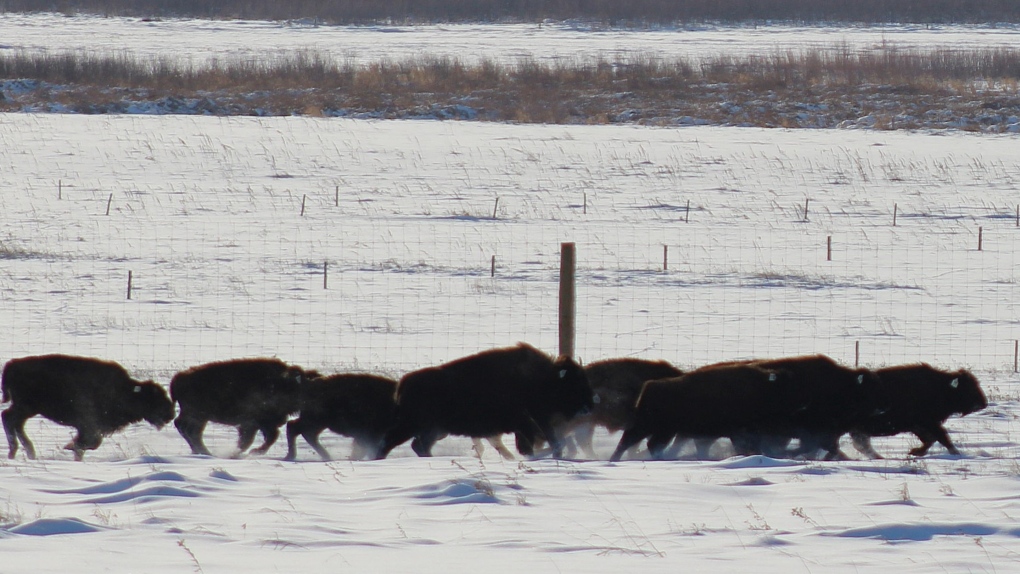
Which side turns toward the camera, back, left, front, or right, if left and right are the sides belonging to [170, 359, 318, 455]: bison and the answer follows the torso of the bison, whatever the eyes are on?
right

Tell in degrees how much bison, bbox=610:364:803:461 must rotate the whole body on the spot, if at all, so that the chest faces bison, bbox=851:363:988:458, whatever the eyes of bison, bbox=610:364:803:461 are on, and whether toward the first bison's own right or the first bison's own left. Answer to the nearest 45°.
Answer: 0° — it already faces it

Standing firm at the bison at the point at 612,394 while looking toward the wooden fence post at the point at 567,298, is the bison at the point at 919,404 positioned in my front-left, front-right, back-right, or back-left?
back-right

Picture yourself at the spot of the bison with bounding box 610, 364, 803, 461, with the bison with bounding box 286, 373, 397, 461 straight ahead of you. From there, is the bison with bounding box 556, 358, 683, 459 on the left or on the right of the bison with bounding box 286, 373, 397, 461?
right

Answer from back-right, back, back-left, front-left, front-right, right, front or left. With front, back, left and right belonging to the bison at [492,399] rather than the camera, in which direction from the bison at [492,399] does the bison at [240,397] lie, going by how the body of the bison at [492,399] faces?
back

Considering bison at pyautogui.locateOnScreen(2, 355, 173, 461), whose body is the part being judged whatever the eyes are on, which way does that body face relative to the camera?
to the viewer's right

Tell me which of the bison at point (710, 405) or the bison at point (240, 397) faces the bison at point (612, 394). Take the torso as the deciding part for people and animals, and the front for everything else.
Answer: the bison at point (240, 397)

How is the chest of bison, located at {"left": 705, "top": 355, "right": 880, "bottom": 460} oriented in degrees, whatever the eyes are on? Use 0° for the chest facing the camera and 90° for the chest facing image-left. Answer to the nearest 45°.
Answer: approximately 270°

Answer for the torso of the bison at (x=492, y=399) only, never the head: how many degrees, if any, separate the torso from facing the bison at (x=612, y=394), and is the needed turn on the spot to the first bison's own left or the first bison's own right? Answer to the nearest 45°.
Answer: approximately 45° to the first bison's own left

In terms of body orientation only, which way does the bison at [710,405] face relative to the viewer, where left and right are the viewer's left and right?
facing to the right of the viewer

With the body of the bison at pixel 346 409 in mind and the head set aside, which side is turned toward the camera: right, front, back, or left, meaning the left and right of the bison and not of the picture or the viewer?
right

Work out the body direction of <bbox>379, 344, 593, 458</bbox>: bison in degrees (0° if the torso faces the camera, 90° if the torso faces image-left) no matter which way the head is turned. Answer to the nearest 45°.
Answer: approximately 270°

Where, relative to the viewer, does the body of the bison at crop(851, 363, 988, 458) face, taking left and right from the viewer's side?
facing to the right of the viewer

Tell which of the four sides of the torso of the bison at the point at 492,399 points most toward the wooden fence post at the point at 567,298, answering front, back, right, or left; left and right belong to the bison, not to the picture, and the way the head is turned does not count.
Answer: left
